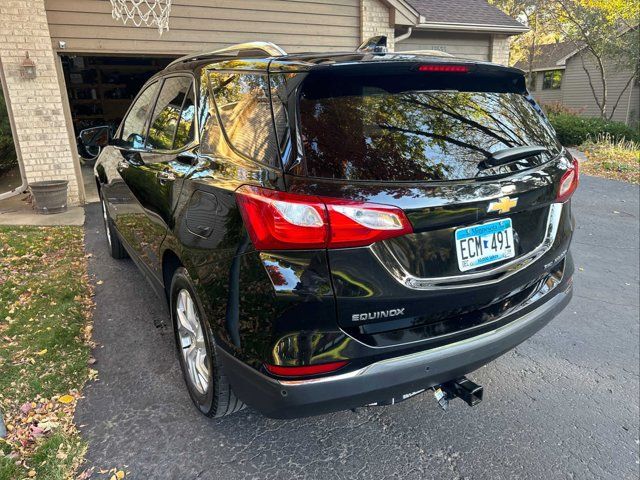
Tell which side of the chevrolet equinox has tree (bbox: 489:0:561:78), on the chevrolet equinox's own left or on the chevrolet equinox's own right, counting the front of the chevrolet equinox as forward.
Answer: on the chevrolet equinox's own right

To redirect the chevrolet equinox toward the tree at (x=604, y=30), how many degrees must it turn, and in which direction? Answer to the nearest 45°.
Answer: approximately 90° to its right

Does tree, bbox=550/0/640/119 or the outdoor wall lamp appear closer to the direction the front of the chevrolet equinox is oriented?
the outdoor wall lamp

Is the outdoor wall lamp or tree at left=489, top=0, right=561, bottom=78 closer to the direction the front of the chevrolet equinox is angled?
the outdoor wall lamp

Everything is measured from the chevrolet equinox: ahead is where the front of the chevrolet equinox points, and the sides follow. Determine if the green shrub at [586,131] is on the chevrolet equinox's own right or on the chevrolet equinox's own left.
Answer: on the chevrolet equinox's own right

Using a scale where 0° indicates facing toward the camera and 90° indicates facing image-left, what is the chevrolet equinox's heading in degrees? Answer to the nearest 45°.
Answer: approximately 135°

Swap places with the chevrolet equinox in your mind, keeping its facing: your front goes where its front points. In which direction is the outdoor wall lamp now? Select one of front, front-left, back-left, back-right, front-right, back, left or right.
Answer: front
